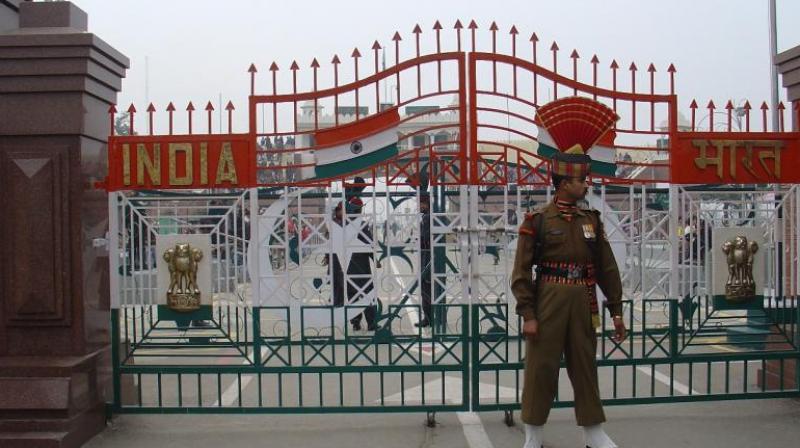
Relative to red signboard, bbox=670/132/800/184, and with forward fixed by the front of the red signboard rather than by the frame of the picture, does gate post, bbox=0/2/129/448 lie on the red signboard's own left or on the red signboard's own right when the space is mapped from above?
on the red signboard's own right

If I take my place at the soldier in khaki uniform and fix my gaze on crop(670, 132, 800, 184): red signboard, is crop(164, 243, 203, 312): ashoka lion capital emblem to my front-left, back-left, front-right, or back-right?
back-left

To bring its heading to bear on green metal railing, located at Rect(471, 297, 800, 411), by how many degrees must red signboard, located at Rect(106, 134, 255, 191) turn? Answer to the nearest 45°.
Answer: approximately 90° to its left

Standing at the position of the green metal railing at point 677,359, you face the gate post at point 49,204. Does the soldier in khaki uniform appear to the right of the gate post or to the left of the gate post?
left

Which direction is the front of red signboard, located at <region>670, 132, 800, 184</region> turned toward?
toward the camera

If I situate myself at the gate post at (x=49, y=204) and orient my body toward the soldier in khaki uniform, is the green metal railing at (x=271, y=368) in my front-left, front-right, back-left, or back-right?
front-left

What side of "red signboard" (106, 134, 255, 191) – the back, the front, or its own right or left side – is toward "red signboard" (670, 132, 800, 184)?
left

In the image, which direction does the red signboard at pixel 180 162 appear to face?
toward the camera

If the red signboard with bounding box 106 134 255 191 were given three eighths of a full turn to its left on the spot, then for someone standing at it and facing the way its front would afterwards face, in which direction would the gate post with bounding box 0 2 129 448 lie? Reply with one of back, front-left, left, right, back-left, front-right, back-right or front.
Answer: back-left

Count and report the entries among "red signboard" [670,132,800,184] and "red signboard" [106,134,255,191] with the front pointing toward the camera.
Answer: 2
